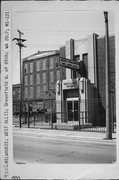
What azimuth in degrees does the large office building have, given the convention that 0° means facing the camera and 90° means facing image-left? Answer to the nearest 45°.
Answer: approximately 45°
